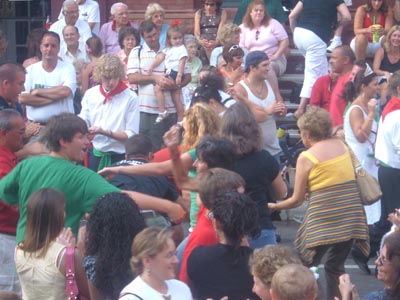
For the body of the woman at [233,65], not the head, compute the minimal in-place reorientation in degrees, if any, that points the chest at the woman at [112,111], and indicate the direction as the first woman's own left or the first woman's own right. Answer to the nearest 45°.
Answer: approximately 90° to the first woman's own right

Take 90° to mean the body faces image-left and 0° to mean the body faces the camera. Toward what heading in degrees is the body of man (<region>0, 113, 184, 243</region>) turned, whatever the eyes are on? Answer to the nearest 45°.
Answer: approximately 225°

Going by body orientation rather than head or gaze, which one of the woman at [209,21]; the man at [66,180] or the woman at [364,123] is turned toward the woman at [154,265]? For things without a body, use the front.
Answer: the woman at [209,21]

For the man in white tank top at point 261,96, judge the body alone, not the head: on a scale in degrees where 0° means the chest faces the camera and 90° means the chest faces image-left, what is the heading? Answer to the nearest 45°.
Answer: approximately 315°

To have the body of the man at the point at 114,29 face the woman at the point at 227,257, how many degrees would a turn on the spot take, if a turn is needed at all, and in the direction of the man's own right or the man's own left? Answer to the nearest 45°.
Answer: approximately 45° to the man's own right
